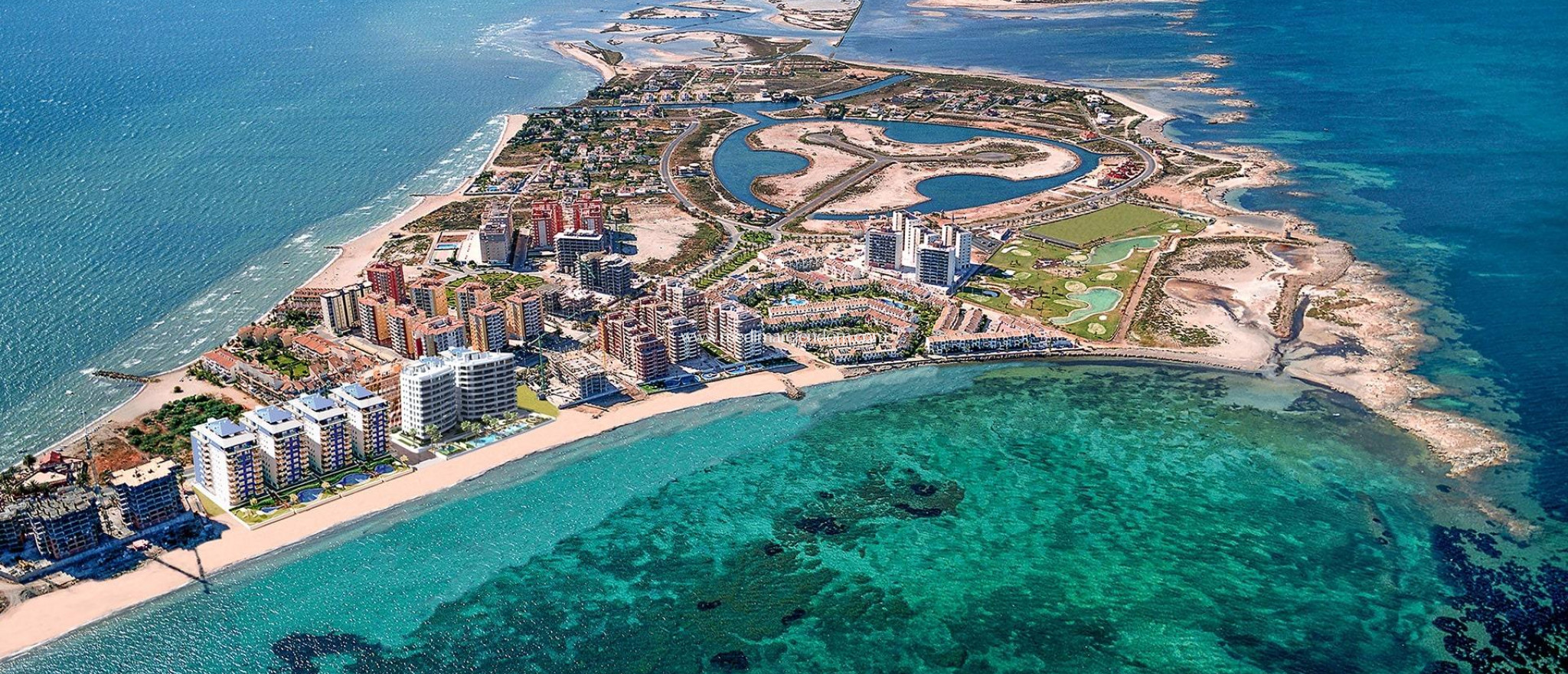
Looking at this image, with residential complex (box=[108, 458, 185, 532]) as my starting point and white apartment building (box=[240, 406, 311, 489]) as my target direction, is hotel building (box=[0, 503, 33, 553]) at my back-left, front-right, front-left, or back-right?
back-left

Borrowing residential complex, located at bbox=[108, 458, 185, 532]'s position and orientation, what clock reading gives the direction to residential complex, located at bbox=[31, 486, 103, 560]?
residential complex, located at bbox=[31, 486, 103, 560] is roughly at 4 o'clock from residential complex, located at bbox=[108, 458, 185, 532].

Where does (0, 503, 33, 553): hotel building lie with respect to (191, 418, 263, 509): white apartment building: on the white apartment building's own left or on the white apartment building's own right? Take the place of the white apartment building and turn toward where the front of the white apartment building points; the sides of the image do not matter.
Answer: on the white apartment building's own right

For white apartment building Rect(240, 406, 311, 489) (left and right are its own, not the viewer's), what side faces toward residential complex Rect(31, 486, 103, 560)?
right

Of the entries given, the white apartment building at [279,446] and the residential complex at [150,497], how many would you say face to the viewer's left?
0

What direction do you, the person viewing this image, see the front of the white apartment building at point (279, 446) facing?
facing the viewer and to the right of the viewer

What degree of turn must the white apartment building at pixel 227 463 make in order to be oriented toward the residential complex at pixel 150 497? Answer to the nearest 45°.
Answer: approximately 90° to its right

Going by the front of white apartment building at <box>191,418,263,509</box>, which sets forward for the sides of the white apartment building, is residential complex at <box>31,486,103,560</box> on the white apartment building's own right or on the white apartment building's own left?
on the white apartment building's own right
